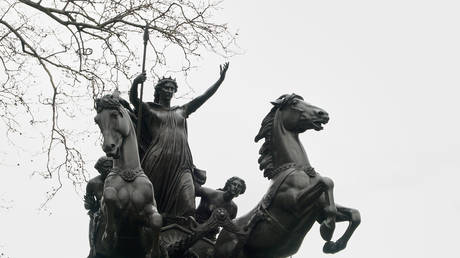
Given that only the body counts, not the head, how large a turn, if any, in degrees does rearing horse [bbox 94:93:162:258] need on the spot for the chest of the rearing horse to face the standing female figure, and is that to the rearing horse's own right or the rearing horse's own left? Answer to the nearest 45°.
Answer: approximately 135° to the rearing horse's own left

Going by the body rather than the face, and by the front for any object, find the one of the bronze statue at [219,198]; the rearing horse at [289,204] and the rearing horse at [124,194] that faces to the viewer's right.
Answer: the rearing horse at [289,204]

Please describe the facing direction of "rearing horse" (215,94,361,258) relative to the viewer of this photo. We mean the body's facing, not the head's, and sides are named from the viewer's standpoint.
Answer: facing to the right of the viewer

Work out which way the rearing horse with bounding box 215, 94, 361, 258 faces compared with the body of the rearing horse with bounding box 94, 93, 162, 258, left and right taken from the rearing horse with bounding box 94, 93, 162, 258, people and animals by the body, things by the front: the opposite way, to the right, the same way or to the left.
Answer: to the left

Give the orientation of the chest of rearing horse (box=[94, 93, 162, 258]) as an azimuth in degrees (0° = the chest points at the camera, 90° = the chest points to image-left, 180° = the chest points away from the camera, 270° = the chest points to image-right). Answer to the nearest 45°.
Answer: approximately 0°

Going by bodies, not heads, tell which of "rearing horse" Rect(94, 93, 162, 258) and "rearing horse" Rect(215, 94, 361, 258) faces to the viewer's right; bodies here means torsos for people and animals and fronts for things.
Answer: "rearing horse" Rect(215, 94, 361, 258)

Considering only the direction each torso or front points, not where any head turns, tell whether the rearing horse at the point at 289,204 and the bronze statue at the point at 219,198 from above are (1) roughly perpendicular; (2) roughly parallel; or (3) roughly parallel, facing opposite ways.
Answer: roughly perpendicular
